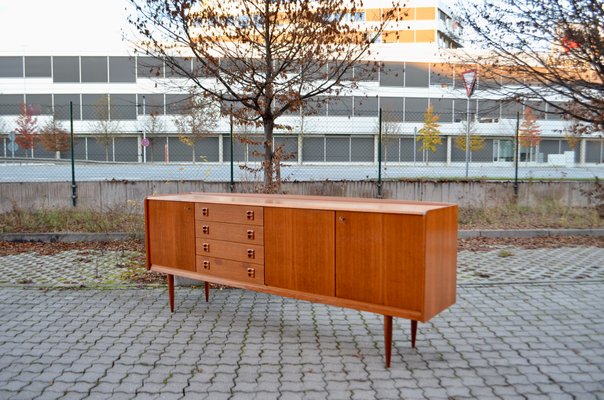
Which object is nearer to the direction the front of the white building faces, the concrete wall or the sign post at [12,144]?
the concrete wall

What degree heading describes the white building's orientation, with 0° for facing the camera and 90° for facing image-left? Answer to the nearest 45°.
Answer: approximately 0°

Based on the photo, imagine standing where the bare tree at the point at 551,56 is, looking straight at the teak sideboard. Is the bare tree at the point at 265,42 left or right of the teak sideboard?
right

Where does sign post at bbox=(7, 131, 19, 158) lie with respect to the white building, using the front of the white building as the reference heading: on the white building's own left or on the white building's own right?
on the white building's own right

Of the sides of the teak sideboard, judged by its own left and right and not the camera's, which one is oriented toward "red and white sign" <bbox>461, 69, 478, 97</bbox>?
back

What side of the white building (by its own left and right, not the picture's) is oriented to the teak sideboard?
front

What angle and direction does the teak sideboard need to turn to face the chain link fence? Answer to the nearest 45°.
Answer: approximately 135° to its right

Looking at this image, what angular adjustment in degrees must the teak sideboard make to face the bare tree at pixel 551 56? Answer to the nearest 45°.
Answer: approximately 180°

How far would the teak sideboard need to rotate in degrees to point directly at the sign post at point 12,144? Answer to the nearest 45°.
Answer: approximately 90° to its right

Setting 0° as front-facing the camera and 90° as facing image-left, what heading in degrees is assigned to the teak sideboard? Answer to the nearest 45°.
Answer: approximately 45°

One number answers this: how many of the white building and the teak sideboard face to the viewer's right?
0
